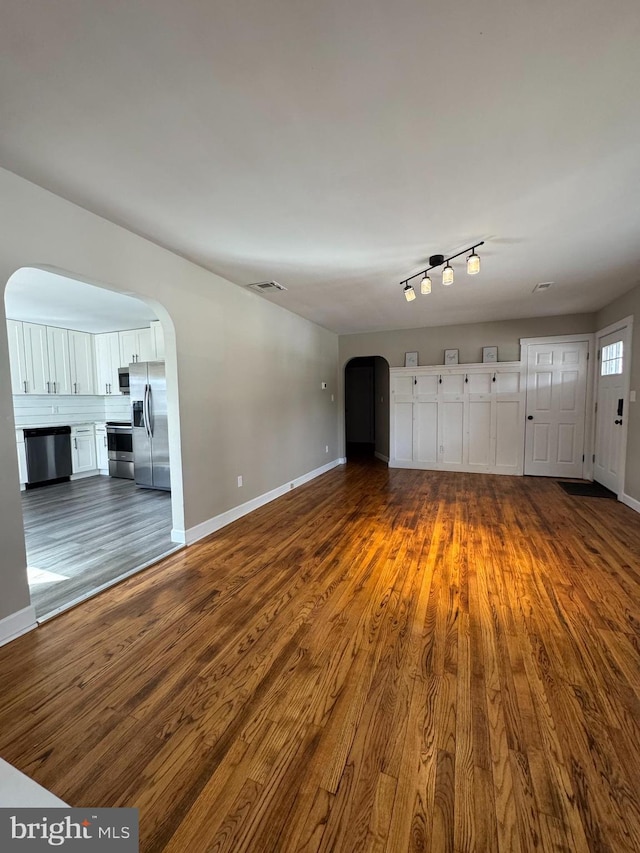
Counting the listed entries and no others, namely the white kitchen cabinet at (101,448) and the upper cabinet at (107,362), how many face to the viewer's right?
0

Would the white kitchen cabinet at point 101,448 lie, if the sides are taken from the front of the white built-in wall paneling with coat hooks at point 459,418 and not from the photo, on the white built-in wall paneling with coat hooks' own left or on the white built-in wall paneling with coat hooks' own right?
on the white built-in wall paneling with coat hooks' own right

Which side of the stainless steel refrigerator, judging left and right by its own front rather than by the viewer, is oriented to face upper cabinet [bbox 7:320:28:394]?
right
